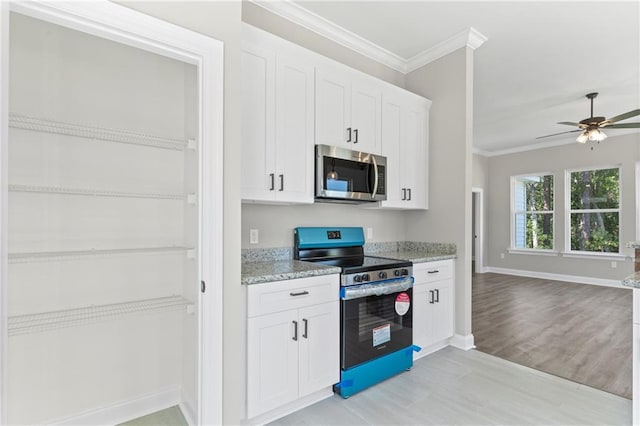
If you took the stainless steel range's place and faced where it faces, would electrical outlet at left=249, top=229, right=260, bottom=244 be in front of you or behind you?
behind

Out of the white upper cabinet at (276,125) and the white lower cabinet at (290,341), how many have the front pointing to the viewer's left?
0

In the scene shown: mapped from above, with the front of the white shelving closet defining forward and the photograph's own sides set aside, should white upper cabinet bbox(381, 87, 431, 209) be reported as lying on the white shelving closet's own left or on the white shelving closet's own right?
on the white shelving closet's own left

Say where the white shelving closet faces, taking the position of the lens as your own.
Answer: facing the viewer and to the right of the viewer

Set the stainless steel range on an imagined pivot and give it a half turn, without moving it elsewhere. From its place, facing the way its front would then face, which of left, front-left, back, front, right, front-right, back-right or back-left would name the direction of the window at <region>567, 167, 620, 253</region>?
right

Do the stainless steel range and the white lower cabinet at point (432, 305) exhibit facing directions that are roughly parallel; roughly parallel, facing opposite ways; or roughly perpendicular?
roughly parallel

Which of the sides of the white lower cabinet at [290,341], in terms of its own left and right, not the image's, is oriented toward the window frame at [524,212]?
left

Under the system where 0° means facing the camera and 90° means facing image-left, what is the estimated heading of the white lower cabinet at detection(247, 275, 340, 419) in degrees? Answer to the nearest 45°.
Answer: approximately 315°

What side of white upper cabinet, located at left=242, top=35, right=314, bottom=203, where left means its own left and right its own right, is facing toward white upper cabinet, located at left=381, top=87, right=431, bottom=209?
left

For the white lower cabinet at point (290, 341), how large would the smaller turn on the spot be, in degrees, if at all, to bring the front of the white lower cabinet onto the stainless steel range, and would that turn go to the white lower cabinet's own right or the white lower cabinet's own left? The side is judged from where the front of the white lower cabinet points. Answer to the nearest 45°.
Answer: approximately 90° to the white lower cabinet's own left

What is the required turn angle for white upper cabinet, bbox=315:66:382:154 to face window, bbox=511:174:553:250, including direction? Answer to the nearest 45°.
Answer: approximately 90° to its left

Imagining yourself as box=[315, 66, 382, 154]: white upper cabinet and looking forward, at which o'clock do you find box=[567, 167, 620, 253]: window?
The window is roughly at 9 o'clock from the white upper cabinet.
